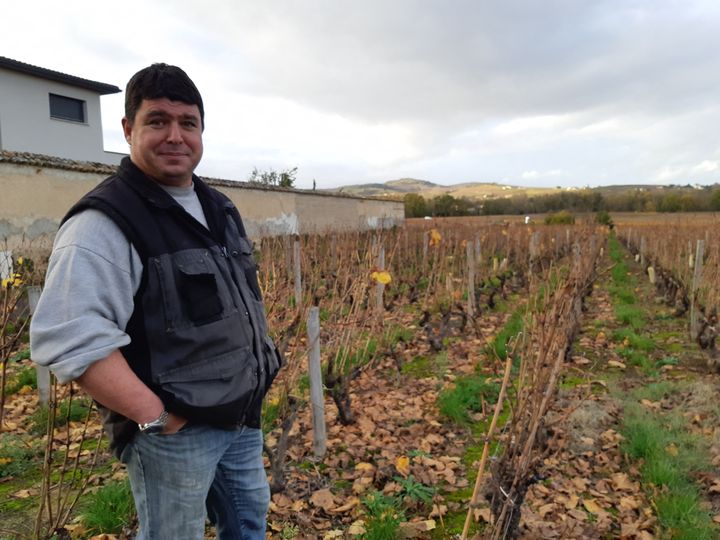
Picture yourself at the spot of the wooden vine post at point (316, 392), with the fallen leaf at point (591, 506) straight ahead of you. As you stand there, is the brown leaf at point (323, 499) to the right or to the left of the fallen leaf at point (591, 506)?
right

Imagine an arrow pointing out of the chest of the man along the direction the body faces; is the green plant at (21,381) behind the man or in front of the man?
behind

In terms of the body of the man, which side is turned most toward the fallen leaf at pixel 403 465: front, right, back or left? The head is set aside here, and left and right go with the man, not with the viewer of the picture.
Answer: left

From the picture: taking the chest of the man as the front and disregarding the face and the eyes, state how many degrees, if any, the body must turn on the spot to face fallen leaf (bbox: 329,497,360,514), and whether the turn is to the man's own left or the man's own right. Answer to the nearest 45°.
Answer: approximately 90° to the man's own left

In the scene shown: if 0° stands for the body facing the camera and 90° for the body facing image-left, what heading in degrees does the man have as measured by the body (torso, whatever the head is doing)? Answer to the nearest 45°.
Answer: approximately 315°

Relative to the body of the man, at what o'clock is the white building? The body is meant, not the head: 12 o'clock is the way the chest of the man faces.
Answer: The white building is roughly at 7 o'clock from the man.
